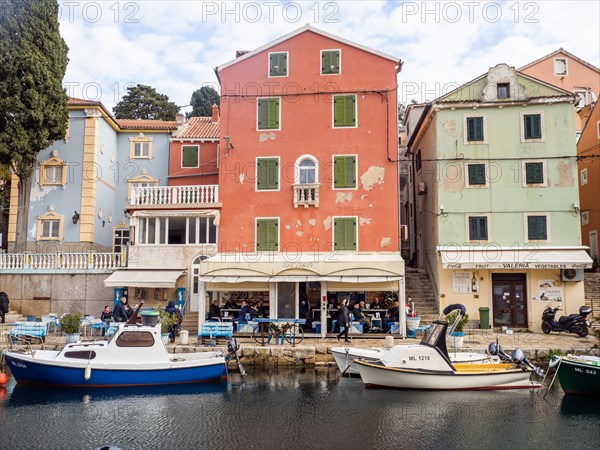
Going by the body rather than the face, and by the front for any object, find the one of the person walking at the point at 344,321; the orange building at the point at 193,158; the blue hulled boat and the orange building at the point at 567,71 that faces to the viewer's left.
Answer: the blue hulled boat

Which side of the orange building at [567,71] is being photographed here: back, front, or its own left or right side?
front

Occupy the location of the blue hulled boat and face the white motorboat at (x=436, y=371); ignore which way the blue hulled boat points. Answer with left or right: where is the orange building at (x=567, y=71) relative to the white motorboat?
left

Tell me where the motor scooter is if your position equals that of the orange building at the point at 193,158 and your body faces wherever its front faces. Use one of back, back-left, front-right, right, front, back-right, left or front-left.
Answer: front-left

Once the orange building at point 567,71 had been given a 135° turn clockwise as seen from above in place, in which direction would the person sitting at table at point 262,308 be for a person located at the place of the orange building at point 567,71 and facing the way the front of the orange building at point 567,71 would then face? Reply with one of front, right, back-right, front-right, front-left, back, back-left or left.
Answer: left

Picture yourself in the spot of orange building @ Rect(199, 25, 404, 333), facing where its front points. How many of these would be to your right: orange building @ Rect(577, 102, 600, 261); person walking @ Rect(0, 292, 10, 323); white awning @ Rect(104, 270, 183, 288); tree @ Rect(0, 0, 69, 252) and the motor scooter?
3

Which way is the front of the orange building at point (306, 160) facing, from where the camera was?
facing the viewer

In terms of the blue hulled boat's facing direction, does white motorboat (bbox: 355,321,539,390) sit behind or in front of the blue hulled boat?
behind

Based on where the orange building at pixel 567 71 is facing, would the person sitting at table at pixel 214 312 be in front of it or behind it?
in front

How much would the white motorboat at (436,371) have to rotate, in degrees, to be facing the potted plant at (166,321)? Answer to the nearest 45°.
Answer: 0° — it already faces it

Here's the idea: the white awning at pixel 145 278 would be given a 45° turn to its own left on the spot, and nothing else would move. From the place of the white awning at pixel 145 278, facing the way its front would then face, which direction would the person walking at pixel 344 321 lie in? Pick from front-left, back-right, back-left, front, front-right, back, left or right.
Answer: front

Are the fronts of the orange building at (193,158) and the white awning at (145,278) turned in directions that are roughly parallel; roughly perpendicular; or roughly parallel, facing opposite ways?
roughly parallel

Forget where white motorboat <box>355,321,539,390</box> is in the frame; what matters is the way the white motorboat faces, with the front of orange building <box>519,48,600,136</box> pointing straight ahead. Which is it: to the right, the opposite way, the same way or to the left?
to the right
